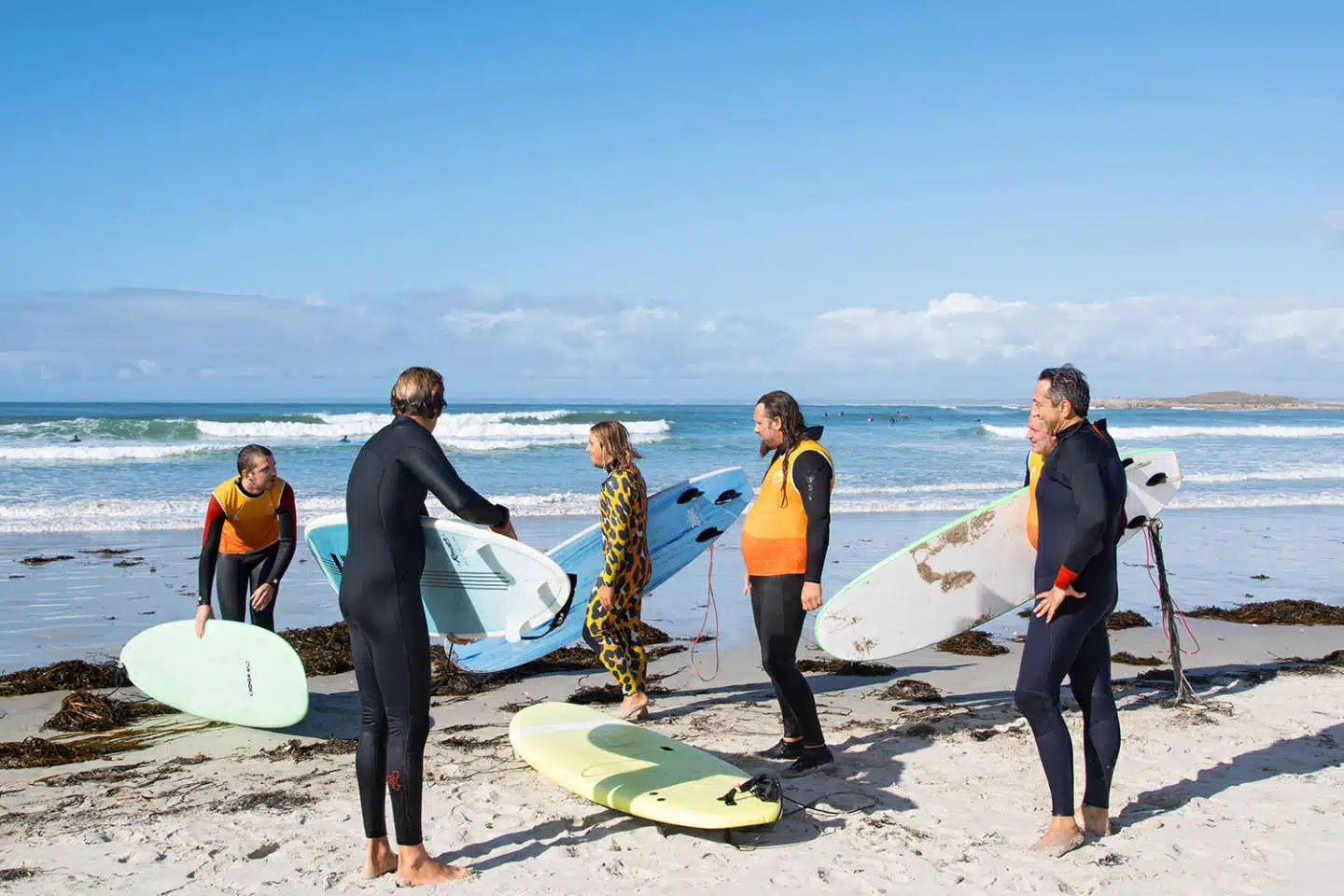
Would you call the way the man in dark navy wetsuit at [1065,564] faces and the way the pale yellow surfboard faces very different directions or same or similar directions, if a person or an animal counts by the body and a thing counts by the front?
same or similar directions

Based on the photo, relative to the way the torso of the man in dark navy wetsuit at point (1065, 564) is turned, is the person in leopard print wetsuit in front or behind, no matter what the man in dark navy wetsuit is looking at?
in front

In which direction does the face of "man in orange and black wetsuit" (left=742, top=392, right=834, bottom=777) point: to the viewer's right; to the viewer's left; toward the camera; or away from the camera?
to the viewer's left

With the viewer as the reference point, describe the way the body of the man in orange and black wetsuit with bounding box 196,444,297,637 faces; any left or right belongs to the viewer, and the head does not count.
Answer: facing the viewer

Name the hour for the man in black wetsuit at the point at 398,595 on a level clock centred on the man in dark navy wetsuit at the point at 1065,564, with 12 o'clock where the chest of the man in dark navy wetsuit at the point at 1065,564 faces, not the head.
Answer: the man in black wetsuit at the point at 398,595 is roughly at 11 o'clock from the man in dark navy wetsuit at the point at 1065,564.

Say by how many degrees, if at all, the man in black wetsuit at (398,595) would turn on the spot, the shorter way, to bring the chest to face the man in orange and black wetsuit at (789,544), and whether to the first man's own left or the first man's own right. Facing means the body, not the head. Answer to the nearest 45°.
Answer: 0° — they already face them

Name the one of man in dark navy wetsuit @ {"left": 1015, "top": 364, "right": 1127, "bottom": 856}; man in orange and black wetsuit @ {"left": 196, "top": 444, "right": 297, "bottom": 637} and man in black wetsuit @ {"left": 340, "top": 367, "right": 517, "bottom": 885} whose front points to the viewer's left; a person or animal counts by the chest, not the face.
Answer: man in dark navy wetsuit @ {"left": 1015, "top": 364, "right": 1127, "bottom": 856}

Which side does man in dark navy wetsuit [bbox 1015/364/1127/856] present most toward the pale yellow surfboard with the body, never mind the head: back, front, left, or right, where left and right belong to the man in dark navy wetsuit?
front

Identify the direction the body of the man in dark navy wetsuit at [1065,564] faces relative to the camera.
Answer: to the viewer's left

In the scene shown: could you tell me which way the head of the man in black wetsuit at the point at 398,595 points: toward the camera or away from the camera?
away from the camera

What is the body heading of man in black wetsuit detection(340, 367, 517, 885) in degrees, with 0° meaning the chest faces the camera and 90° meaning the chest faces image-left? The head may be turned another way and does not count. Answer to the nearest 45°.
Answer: approximately 225°

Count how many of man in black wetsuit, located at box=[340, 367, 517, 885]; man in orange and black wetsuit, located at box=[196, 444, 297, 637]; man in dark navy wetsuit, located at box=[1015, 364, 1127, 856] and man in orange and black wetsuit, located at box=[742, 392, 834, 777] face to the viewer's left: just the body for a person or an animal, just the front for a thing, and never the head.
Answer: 2

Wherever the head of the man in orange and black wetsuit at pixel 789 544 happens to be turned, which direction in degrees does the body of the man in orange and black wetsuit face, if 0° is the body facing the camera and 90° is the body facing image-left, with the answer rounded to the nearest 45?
approximately 90°
